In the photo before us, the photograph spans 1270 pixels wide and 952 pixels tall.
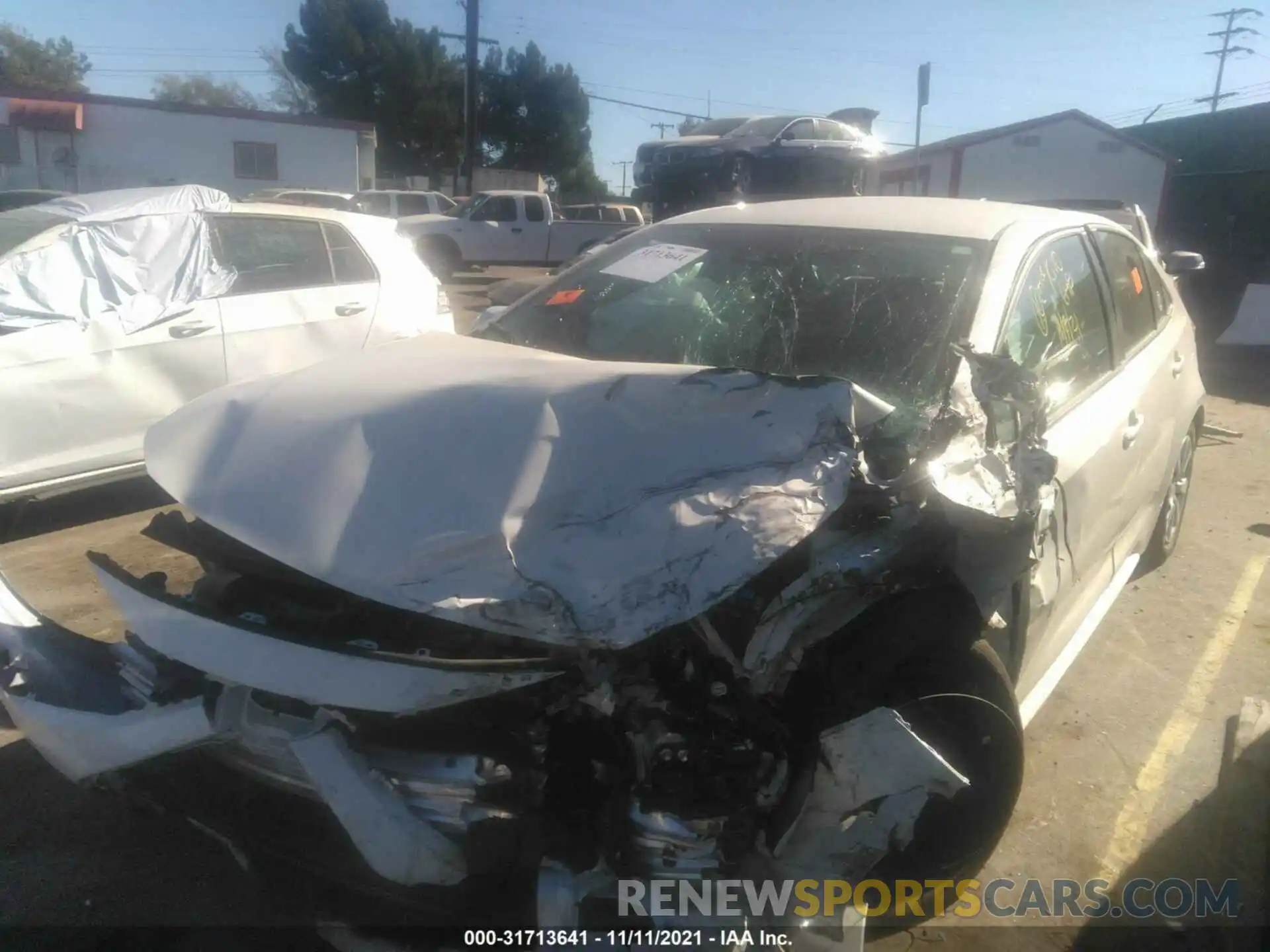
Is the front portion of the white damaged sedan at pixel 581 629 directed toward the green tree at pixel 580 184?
no

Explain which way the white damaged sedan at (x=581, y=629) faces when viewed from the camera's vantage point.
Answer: facing the viewer and to the left of the viewer

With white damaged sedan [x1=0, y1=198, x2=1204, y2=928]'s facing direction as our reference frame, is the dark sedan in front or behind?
behind

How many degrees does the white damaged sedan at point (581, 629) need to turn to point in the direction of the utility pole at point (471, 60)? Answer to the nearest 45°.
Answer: approximately 135° to its right

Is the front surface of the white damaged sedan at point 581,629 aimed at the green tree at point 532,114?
no

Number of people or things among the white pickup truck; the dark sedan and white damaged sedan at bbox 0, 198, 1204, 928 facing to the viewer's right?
0

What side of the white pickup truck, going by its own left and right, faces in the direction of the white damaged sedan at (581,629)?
left

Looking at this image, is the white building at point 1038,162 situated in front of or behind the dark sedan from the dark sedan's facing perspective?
behind

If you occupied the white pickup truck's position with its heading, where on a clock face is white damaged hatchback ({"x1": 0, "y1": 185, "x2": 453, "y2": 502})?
The white damaged hatchback is roughly at 9 o'clock from the white pickup truck.

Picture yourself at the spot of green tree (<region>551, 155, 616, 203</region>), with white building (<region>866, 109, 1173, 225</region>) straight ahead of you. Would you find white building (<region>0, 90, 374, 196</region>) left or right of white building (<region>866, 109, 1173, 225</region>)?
right

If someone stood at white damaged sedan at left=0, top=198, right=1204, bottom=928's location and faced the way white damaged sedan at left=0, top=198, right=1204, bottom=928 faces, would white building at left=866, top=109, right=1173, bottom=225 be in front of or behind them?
behind

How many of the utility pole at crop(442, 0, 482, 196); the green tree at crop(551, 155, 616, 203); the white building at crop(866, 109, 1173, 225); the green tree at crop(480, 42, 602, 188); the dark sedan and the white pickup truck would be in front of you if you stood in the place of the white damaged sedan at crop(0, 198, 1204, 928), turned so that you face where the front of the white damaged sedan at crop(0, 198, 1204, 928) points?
0

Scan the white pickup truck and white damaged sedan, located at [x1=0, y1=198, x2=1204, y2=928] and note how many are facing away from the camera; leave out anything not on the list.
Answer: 0

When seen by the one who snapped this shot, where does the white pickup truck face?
facing to the left of the viewer

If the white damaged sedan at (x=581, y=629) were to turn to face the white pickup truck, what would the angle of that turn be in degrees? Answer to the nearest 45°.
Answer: approximately 135° to its right

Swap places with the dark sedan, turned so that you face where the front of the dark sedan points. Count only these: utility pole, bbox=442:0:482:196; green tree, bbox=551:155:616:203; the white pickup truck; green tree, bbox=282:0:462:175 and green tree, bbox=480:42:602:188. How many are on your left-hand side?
0

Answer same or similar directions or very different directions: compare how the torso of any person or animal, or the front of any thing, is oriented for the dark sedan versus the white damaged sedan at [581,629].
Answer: same or similar directions

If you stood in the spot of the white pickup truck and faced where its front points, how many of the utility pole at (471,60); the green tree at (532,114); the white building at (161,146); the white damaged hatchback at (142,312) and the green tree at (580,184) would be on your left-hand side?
1

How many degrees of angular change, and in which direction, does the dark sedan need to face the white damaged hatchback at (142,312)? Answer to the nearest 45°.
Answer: approximately 45° to its left

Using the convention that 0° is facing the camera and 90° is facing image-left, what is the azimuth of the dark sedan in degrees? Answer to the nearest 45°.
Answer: approximately 45°
